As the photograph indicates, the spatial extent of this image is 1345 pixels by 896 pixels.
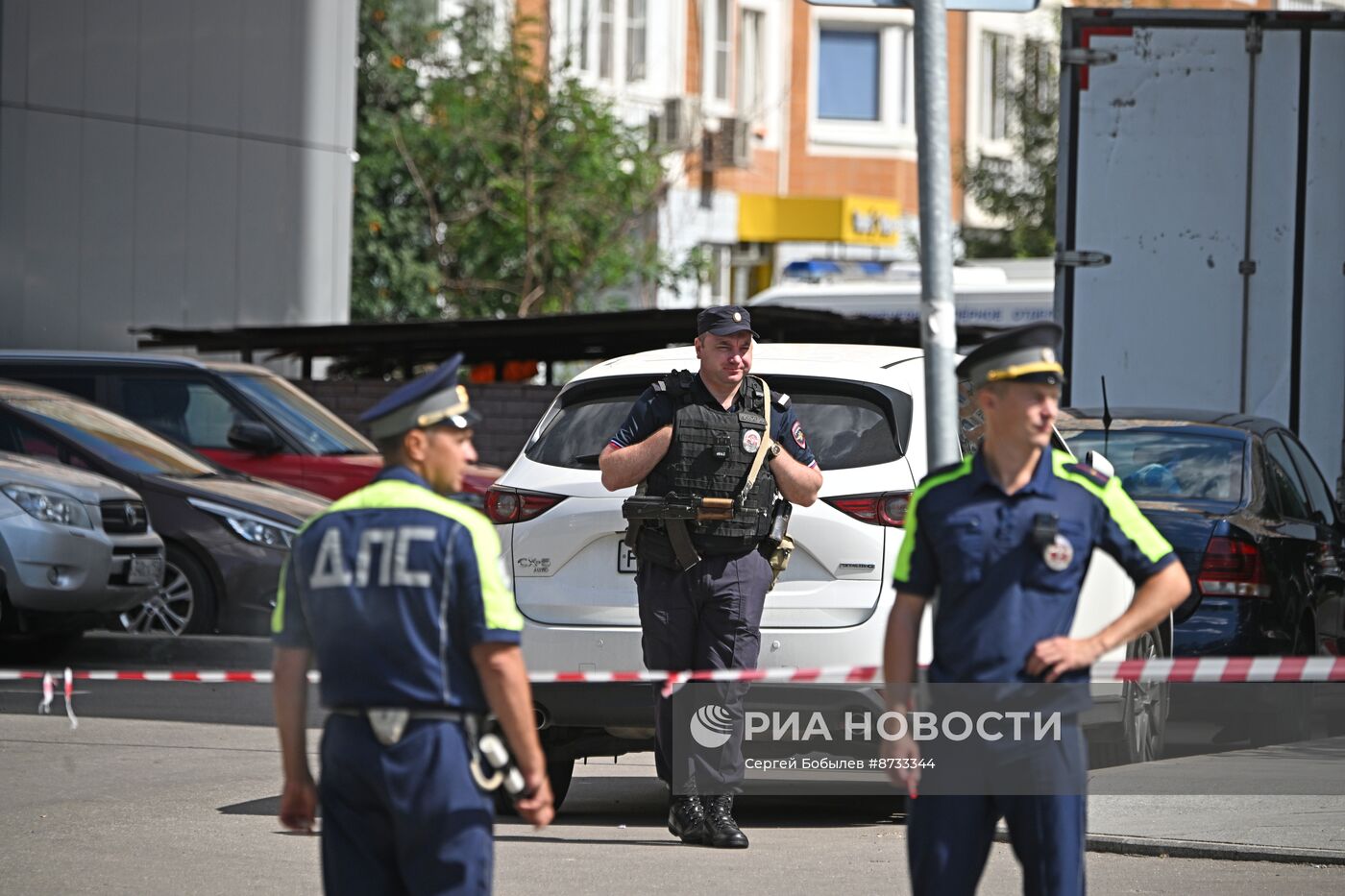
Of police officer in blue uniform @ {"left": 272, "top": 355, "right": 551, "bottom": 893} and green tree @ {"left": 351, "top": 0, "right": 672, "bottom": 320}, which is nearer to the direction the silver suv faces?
the police officer in blue uniform

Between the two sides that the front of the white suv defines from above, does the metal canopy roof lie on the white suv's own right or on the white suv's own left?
on the white suv's own left

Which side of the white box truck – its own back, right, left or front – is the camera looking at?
back

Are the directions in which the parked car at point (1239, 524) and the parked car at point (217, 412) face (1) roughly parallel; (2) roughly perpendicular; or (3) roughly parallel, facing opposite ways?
roughly perpendicular

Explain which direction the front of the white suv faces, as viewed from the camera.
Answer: facing away from the viewer and to the right of the viewer

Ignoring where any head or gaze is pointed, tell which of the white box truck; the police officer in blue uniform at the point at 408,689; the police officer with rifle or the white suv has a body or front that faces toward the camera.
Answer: the police officer with rifle

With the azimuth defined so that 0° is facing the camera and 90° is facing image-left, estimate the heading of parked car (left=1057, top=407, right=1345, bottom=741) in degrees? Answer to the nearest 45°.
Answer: approximately 225°

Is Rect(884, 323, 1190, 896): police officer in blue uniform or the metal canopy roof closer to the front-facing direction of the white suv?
the metal canopy roof
